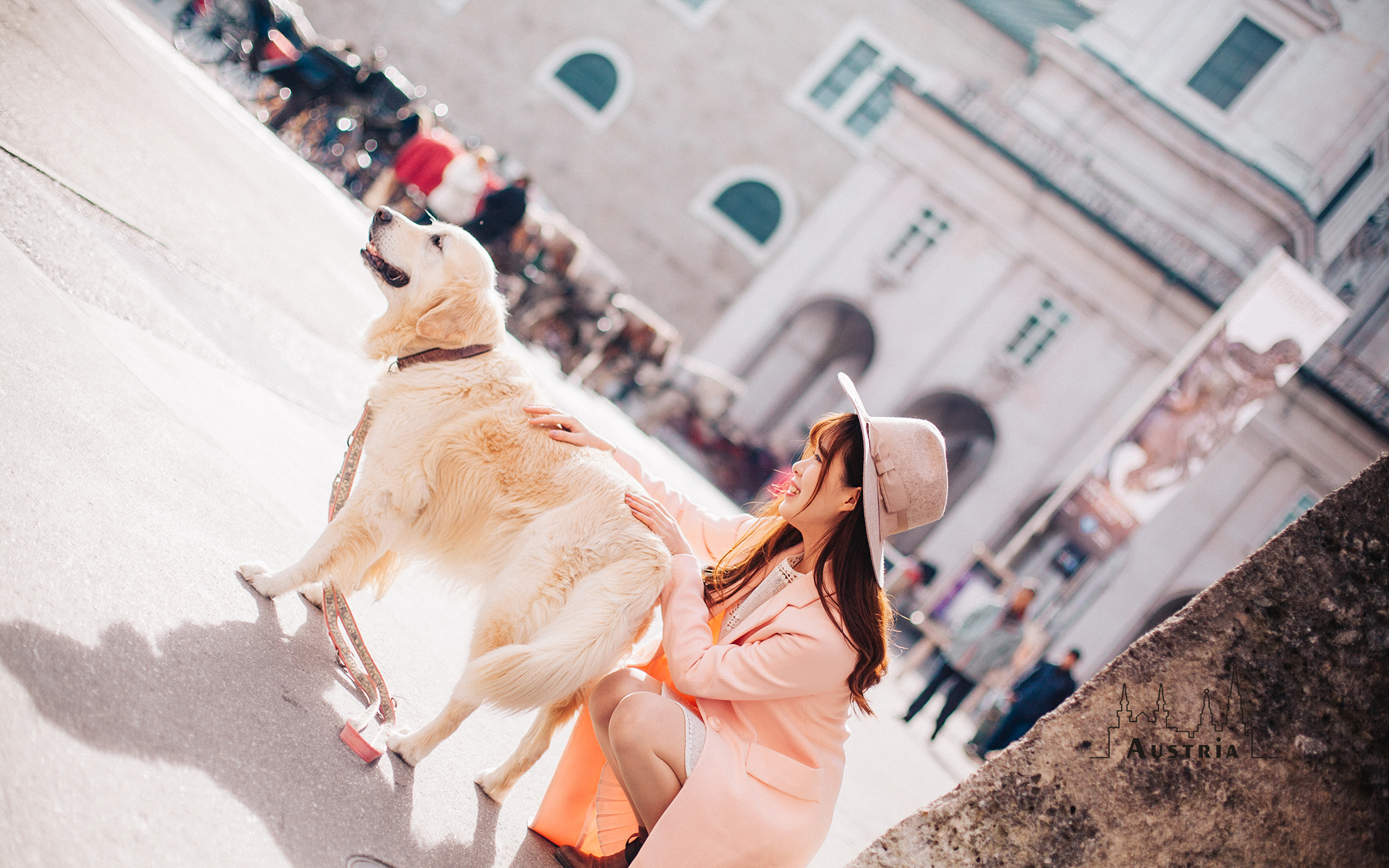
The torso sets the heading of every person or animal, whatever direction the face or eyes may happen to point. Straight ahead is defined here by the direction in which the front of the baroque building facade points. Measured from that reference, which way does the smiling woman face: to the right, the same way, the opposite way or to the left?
to the right

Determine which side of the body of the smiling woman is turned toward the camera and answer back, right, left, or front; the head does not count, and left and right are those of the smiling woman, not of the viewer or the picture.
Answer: left

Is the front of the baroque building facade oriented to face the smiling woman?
yes

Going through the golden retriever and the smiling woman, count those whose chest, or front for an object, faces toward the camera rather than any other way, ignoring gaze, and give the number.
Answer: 0

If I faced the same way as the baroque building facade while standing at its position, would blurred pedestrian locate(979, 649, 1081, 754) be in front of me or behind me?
in front

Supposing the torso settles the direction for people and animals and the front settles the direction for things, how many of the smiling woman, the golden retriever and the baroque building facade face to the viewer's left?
2

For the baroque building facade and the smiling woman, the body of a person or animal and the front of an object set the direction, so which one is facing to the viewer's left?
the smiling woman

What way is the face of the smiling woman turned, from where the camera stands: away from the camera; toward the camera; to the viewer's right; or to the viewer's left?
to the viewer's left

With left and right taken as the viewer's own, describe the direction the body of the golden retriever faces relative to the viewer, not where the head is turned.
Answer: facing to the left of the viewer

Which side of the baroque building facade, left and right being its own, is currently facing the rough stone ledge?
front

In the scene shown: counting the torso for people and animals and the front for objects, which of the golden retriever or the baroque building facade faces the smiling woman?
the baroque building facade

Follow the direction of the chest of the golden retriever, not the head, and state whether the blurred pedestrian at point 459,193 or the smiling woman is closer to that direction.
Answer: the blurred pedestrian

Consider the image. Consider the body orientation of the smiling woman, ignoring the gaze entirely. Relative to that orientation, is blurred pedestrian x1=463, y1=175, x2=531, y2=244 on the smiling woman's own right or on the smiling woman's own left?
on the smiling woman's own right
